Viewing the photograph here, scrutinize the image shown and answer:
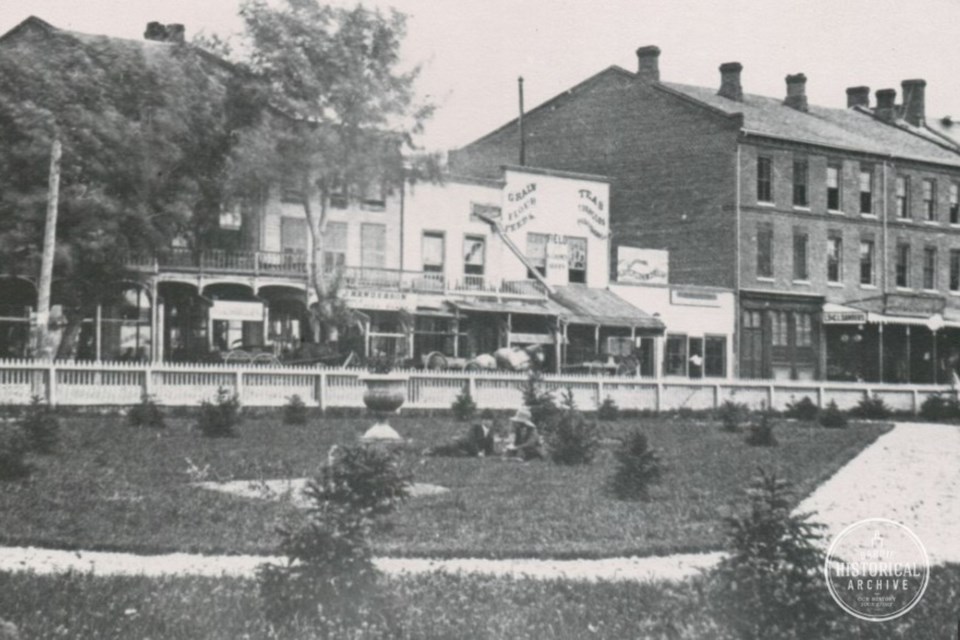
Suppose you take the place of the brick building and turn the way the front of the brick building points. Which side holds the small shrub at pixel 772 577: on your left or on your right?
on your right

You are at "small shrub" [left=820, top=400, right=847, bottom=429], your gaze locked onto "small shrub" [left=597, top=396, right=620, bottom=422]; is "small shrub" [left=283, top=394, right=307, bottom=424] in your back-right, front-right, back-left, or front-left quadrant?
front-left

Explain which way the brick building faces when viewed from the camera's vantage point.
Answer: facing the viewer and to the right of the viewer

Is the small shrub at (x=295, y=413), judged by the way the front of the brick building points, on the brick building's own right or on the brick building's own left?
on the brick building's own right

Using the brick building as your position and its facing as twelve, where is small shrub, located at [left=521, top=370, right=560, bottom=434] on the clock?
The small shrub is roughly at 2 o'clock from the brick building.
